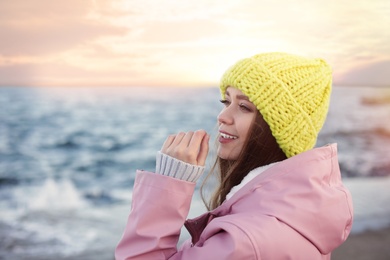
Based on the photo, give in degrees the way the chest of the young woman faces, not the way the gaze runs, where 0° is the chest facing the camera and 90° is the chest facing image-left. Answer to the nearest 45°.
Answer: approximately 90°
